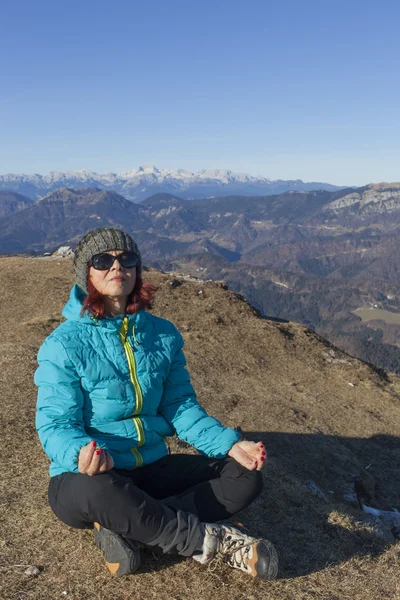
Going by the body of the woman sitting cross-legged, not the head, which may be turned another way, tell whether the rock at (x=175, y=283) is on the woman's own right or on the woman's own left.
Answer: on the woman's own left

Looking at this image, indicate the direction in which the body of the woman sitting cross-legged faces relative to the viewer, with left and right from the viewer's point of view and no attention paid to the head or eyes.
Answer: facing the viewer and to the right of the viewer
